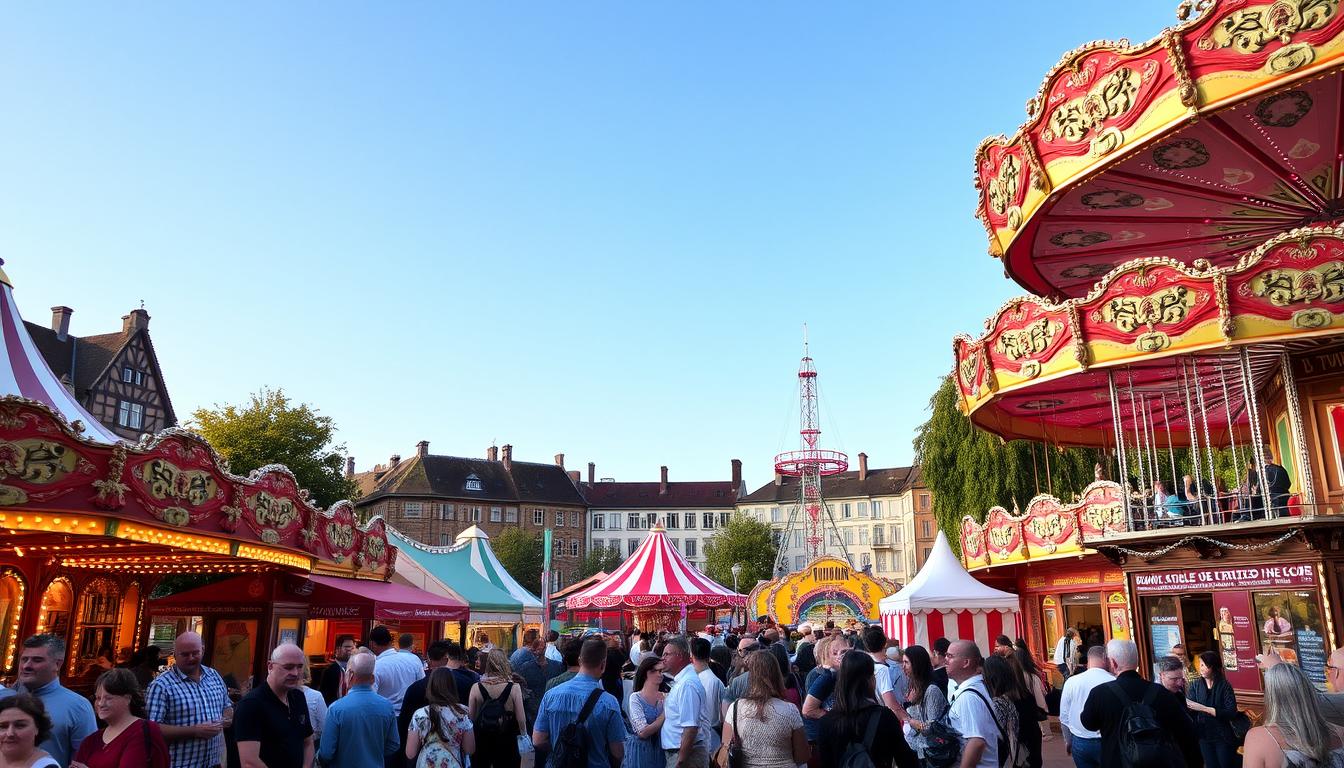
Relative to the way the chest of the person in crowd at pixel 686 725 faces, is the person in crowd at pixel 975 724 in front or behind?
behind

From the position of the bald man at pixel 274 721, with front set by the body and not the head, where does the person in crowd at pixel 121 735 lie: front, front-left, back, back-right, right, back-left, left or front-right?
right

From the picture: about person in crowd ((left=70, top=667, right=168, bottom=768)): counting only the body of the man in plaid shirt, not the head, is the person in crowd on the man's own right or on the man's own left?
on the man's own right

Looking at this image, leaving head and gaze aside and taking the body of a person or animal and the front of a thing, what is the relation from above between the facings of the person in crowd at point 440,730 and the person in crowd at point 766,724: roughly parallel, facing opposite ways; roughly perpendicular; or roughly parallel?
roughly parallel

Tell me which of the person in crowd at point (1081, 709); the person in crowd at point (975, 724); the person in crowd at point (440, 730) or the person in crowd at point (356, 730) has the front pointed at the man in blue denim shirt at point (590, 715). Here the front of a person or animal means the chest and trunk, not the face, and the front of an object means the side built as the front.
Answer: the person in crowd at point (975, 724)

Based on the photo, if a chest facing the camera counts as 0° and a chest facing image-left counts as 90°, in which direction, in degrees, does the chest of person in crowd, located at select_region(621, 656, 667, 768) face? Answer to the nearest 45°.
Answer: approximately 315°

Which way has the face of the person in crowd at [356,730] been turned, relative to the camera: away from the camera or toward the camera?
away from the camera

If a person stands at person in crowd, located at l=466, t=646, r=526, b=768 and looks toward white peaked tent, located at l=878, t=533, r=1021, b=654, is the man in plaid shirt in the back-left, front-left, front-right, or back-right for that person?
back-left

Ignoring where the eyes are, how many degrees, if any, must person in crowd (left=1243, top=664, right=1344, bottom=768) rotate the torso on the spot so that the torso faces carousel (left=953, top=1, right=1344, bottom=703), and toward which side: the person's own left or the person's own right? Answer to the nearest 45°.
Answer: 0° — they already face it

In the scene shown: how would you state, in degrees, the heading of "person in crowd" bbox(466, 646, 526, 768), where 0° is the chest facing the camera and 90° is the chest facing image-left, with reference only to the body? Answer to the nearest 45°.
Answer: approximately 180°

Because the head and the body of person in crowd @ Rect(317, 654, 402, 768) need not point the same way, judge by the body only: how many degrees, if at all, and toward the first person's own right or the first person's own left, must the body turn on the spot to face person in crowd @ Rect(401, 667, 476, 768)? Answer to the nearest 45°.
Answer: approximately 90° to the first person's own right

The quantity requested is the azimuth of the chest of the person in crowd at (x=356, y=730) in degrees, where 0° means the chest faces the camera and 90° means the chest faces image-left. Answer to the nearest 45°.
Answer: approximately 180°

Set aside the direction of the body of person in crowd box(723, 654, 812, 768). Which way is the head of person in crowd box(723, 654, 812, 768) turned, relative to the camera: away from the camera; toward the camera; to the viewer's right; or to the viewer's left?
away from the camera

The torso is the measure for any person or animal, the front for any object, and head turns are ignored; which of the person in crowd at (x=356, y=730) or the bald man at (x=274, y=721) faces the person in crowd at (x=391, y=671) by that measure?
the person in crowd at (x=356, y=730)
